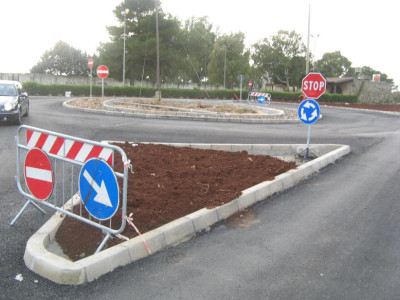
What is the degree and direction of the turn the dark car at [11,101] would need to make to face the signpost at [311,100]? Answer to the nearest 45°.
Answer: approximately 90° to its left

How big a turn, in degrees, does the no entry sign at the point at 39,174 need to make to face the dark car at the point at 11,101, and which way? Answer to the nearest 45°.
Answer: approximately 135° to its right

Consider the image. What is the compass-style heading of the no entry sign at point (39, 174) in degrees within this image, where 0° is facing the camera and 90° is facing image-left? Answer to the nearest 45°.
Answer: approximately 45°

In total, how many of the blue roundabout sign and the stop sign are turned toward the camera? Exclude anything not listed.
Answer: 2

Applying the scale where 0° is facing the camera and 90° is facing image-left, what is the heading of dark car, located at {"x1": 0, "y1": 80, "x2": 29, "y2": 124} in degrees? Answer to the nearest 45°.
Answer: approximately 45°

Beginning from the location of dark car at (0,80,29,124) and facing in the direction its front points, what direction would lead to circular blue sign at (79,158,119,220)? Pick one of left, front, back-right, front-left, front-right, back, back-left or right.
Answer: front-left

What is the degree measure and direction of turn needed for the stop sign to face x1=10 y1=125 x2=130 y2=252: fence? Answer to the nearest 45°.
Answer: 0° — it already faces it

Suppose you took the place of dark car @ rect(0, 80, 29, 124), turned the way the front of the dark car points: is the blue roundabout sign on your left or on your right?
on your left
